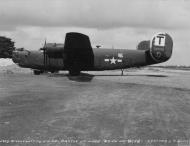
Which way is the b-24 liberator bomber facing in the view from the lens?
facing to the left of the viewer
